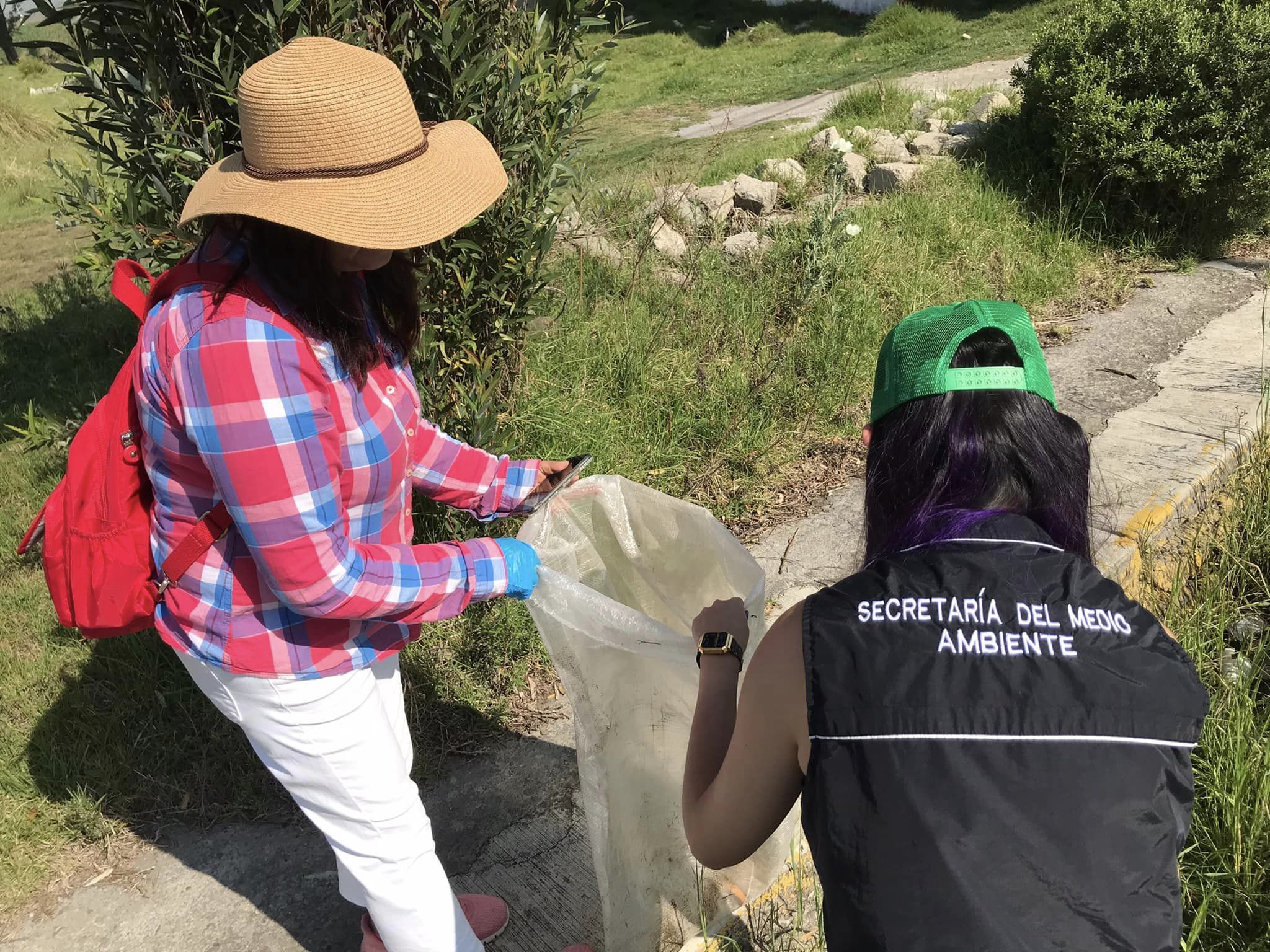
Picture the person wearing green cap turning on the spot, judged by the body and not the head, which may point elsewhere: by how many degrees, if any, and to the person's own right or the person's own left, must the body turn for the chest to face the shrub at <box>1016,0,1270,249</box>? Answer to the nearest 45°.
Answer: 0° — they already face it

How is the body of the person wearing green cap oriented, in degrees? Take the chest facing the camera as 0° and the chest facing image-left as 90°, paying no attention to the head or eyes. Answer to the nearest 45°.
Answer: approximately 180°

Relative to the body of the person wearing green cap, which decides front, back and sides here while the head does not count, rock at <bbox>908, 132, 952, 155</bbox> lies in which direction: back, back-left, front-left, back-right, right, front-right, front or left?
front

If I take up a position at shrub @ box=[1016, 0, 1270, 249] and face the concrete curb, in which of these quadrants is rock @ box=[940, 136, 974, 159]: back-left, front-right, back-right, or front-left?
back-right

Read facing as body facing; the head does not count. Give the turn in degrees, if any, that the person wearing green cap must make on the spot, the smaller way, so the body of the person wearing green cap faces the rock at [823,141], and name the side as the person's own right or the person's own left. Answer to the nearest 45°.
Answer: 0° — they already face it

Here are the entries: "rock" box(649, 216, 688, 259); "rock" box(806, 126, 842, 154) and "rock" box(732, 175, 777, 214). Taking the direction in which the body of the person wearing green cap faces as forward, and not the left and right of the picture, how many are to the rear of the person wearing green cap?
0

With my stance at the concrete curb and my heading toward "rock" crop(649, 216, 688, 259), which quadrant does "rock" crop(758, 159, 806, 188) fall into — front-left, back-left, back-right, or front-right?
front-right

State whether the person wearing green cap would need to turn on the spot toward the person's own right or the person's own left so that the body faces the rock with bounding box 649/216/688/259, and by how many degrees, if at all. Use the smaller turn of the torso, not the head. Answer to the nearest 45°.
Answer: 0° — they already face it

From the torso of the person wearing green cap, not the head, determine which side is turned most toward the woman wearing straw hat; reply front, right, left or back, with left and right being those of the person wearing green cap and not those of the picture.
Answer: left

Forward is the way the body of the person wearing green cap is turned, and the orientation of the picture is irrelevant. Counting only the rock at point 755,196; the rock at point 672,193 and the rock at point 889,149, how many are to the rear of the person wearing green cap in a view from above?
0

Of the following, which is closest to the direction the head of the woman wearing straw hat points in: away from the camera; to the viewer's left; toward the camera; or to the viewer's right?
to the viewer's right

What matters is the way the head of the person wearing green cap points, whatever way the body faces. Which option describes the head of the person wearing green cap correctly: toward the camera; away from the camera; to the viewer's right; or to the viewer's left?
away from the camera

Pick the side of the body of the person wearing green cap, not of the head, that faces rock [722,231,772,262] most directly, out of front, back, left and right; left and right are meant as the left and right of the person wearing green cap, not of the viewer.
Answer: front

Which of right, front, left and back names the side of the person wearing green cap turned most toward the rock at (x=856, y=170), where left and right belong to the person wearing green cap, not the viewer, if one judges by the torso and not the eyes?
front

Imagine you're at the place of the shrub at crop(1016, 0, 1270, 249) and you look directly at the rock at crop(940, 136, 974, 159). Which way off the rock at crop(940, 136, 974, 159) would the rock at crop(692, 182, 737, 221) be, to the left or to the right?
left

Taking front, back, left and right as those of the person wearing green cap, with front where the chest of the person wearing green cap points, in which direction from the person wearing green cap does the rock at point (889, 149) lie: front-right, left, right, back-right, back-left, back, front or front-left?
front

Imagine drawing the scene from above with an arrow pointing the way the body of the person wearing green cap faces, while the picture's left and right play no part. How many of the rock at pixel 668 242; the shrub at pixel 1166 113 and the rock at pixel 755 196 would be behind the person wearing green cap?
0
